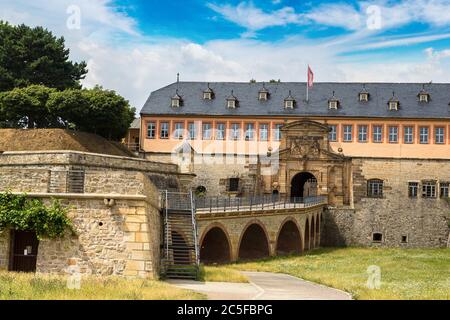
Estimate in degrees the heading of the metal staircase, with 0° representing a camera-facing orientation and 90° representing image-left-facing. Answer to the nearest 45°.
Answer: approximately 0°

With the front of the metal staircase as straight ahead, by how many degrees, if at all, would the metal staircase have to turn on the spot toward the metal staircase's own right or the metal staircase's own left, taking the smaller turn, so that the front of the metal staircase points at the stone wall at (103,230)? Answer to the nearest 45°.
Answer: approximately 45° to the metal staircase's own right
